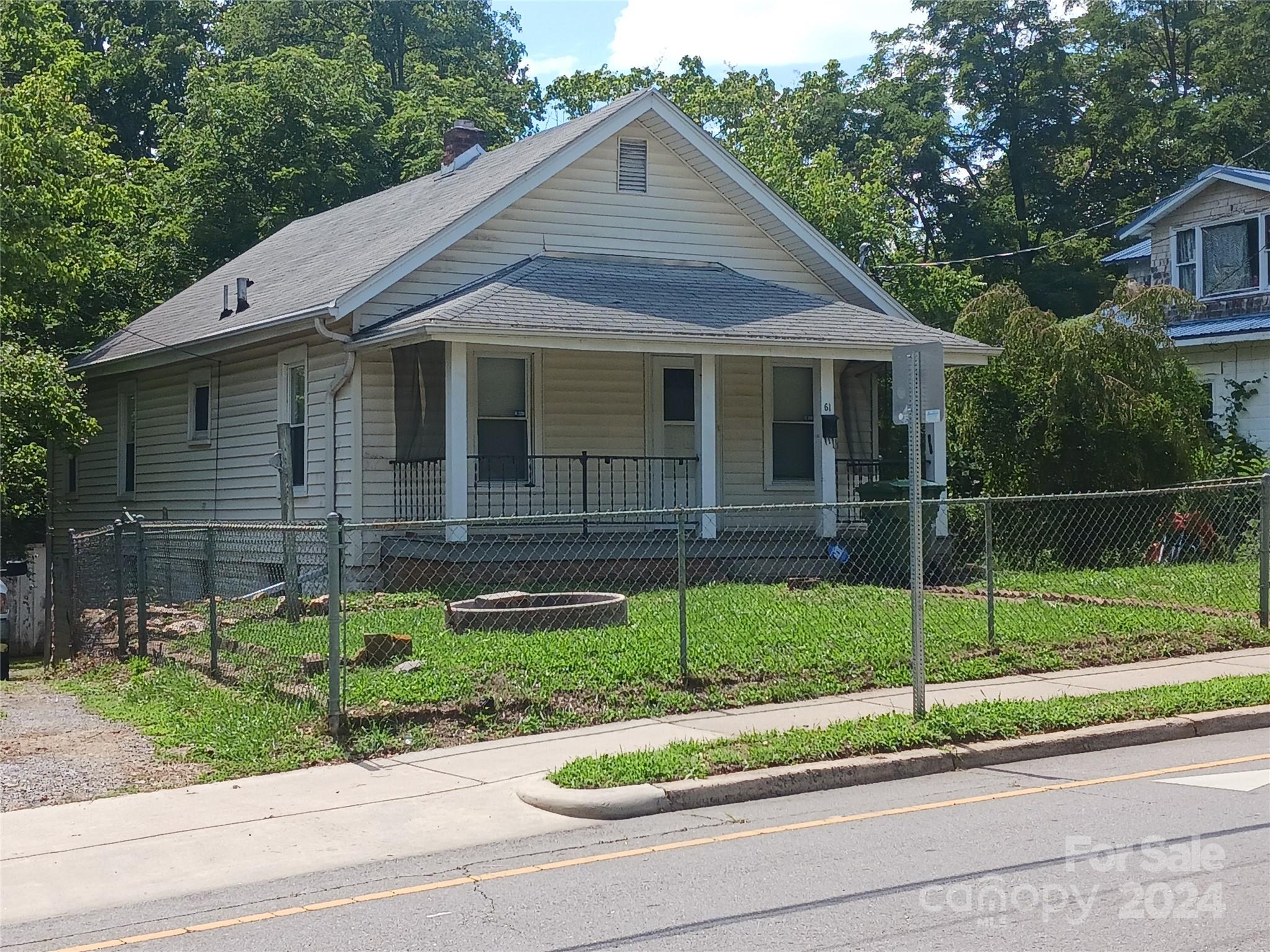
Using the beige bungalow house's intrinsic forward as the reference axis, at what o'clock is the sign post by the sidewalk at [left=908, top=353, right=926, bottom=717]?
The sign post by the sidewalk is roughly at 1 o'clock from the beige bungalow house.

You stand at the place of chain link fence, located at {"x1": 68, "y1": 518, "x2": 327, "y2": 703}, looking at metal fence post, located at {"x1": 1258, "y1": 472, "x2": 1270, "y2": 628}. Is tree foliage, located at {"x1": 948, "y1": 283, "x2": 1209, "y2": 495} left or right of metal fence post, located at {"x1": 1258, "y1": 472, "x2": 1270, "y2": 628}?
left

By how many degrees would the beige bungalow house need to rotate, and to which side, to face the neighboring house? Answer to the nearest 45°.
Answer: approximately 90° to its left

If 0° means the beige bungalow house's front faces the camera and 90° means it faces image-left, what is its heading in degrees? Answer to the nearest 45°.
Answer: approximately 315°
